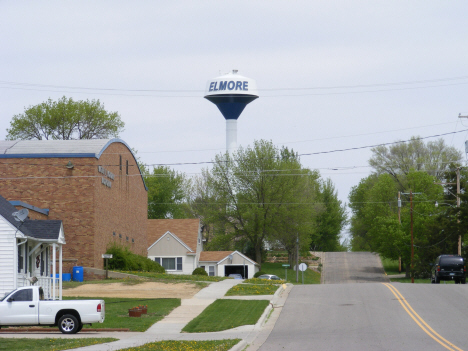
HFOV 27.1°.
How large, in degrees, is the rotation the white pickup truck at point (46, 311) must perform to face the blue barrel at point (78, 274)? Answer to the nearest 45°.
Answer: approximately 90° to its right

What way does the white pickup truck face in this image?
to the viewer's left

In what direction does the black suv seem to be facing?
away from the camera

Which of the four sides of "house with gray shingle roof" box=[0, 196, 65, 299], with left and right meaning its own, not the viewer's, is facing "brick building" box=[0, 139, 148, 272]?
left

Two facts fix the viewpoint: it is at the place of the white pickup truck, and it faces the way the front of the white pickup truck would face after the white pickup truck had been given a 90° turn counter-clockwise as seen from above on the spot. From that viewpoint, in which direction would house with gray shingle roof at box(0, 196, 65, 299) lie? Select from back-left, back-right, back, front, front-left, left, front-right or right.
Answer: back

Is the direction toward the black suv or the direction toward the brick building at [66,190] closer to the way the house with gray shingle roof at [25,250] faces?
the black suv

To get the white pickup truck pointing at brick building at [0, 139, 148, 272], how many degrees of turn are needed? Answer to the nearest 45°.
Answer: approximately 90° to its right

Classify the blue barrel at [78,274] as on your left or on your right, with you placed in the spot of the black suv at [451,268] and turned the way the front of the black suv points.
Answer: on your left

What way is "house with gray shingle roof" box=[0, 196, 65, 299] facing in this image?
to the viewer's right

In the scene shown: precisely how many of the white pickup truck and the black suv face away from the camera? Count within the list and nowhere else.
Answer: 1
